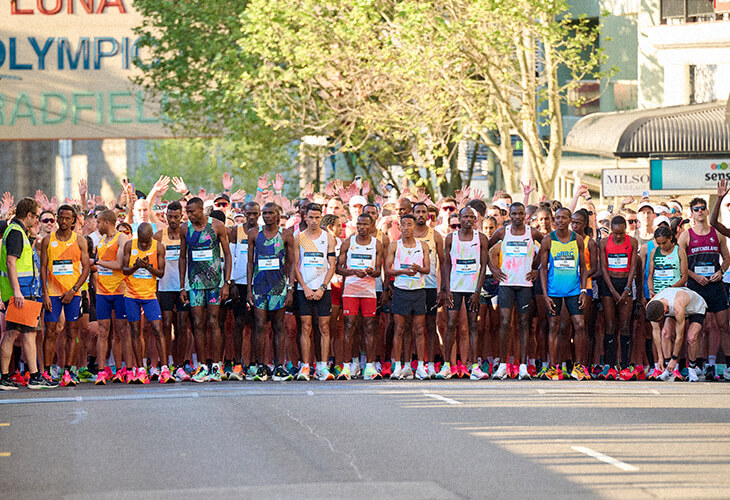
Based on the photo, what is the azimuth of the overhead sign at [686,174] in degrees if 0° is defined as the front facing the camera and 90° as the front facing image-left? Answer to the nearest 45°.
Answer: approximately 0°

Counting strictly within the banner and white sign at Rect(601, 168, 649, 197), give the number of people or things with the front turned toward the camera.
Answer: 2

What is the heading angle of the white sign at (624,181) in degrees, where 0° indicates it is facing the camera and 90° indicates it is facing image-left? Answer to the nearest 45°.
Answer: approximately 0°

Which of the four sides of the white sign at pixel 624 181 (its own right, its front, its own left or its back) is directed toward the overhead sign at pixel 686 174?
left

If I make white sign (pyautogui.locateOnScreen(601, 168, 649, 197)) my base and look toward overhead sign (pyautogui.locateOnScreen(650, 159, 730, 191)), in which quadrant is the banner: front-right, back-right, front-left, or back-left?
back-left

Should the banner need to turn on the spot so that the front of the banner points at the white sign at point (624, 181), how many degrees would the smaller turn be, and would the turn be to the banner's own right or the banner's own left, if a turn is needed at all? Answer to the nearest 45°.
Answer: approximately 45° to the banner's own left

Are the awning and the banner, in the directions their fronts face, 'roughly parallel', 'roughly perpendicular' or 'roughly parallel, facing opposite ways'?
roughly perpendicular

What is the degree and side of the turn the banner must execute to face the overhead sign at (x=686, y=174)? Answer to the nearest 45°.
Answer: approximately 45° to its left

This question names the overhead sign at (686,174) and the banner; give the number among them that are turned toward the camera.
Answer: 2
